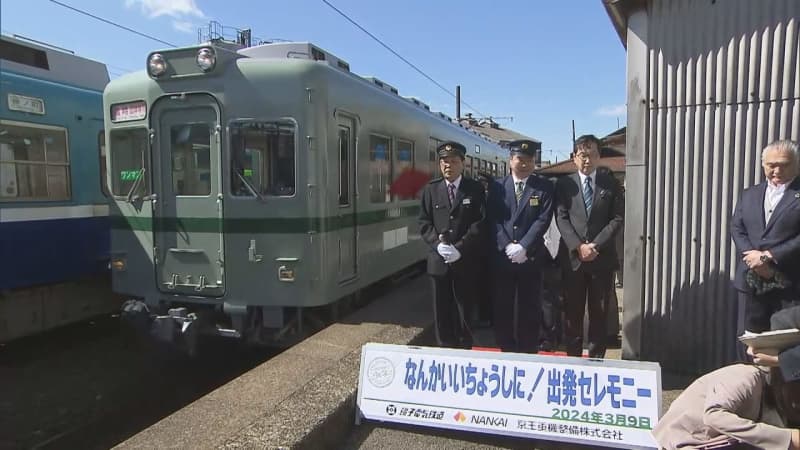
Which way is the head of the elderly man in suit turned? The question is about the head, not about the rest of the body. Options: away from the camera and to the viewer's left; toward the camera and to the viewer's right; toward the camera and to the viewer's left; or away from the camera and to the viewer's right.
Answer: toward the camera and to the viewer's left

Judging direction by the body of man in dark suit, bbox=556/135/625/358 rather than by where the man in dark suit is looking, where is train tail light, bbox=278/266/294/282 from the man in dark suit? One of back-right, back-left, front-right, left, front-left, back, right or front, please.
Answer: right

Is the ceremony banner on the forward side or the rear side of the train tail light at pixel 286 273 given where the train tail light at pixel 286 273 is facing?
on the forward side

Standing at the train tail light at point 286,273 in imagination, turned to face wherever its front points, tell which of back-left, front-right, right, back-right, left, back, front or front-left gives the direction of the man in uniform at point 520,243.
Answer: front-left

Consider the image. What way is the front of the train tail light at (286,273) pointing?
toward the camera

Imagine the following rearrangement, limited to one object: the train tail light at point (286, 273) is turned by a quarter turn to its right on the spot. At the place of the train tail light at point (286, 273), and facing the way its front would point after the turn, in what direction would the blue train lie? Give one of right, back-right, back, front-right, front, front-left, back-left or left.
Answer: front-right

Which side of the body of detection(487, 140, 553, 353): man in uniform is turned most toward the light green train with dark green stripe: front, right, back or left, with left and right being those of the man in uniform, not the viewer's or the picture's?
back

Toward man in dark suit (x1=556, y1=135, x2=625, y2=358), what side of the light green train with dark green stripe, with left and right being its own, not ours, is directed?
left

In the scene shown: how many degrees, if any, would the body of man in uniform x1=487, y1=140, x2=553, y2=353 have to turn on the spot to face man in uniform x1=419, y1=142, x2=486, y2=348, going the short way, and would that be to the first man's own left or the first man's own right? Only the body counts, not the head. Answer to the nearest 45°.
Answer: approximately 90° to the first man's own right

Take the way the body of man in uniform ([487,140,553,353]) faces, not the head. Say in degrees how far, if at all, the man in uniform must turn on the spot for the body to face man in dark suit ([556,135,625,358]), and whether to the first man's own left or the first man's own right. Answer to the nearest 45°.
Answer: approximately 90° to the first man's own left

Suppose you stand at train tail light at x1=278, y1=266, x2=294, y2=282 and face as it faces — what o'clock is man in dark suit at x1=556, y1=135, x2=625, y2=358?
The man in dark suit is roughly at 10 o'clock from the train tail light.

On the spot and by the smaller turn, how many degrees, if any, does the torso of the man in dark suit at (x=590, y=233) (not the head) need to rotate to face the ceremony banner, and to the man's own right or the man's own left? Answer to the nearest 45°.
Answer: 0° — they already face it

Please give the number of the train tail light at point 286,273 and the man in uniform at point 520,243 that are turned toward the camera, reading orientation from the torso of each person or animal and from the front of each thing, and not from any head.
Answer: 2

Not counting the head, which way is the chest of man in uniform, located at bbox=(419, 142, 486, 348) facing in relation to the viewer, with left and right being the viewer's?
facing the viewer
